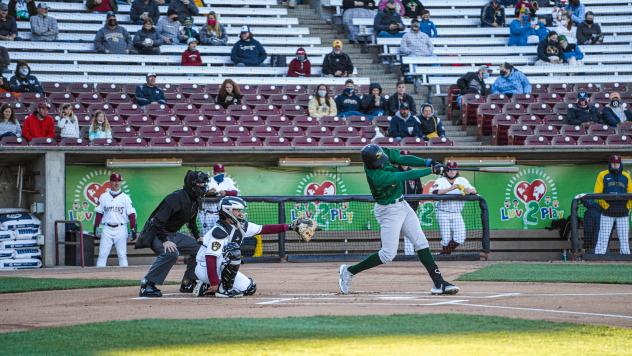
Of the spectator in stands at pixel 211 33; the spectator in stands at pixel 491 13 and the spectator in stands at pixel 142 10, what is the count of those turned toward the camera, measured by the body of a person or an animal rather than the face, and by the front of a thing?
3

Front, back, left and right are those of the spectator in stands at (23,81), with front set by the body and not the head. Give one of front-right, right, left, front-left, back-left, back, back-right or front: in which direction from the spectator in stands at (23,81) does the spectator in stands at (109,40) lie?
back-left

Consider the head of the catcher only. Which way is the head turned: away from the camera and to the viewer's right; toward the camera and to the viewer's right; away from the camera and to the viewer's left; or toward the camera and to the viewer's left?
toward the camera and to the viewer's right

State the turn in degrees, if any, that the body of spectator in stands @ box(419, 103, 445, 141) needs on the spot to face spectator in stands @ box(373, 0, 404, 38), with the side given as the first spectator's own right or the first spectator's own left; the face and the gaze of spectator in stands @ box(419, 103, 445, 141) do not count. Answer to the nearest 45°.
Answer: approximately 180°

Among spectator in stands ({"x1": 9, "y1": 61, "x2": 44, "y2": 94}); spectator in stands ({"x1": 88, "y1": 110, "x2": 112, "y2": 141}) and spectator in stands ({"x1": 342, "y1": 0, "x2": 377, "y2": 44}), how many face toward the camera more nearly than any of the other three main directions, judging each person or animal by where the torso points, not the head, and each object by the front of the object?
3

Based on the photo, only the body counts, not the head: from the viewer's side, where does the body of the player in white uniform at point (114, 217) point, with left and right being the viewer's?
facing the viewer

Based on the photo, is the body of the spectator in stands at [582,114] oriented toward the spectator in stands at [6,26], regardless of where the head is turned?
no

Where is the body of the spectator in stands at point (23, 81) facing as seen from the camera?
toward the camera

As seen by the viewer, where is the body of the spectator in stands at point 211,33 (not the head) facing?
toward the camera

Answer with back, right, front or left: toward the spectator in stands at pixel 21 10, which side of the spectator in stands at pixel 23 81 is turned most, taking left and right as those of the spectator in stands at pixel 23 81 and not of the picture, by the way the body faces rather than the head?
back

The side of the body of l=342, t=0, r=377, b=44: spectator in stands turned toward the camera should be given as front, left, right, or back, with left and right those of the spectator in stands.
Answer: front

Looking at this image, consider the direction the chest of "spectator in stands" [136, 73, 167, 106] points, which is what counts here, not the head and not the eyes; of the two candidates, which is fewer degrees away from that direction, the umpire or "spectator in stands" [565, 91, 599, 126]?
the umpire

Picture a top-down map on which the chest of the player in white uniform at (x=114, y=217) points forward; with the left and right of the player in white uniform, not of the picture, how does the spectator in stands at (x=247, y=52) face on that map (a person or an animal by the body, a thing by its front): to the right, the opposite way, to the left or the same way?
the same way

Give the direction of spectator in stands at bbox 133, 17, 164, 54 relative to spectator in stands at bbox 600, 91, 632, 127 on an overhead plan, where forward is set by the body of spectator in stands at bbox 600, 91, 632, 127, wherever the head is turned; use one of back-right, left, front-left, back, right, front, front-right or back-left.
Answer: right

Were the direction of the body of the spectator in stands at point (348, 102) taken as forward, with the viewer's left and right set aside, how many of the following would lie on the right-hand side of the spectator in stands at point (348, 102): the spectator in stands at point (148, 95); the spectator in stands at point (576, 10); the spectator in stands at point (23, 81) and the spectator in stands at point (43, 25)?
3

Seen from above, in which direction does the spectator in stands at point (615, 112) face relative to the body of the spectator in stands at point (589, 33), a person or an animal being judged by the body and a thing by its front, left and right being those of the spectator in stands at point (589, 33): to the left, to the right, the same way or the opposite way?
the same way

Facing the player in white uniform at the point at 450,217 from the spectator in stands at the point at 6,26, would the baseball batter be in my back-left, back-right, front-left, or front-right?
front-right

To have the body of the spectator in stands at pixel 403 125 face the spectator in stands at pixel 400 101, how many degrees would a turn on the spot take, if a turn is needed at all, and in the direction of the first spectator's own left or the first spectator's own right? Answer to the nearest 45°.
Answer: approximately 180°

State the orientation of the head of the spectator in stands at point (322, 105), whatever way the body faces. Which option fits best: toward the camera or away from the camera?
toward the camera

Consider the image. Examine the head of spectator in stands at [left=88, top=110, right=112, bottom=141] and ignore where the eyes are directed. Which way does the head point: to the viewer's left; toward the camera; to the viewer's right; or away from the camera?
toward the camera

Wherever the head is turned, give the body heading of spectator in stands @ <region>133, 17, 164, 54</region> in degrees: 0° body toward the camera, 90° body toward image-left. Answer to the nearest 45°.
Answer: approximately 0°

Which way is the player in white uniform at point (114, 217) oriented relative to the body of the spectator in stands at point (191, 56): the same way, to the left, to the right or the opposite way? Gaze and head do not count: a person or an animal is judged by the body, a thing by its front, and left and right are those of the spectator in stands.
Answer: the same way

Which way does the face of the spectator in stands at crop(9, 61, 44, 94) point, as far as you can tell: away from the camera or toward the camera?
toward the camera

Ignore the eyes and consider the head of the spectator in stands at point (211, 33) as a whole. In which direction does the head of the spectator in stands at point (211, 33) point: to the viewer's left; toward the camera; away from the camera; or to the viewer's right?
toward the camera
